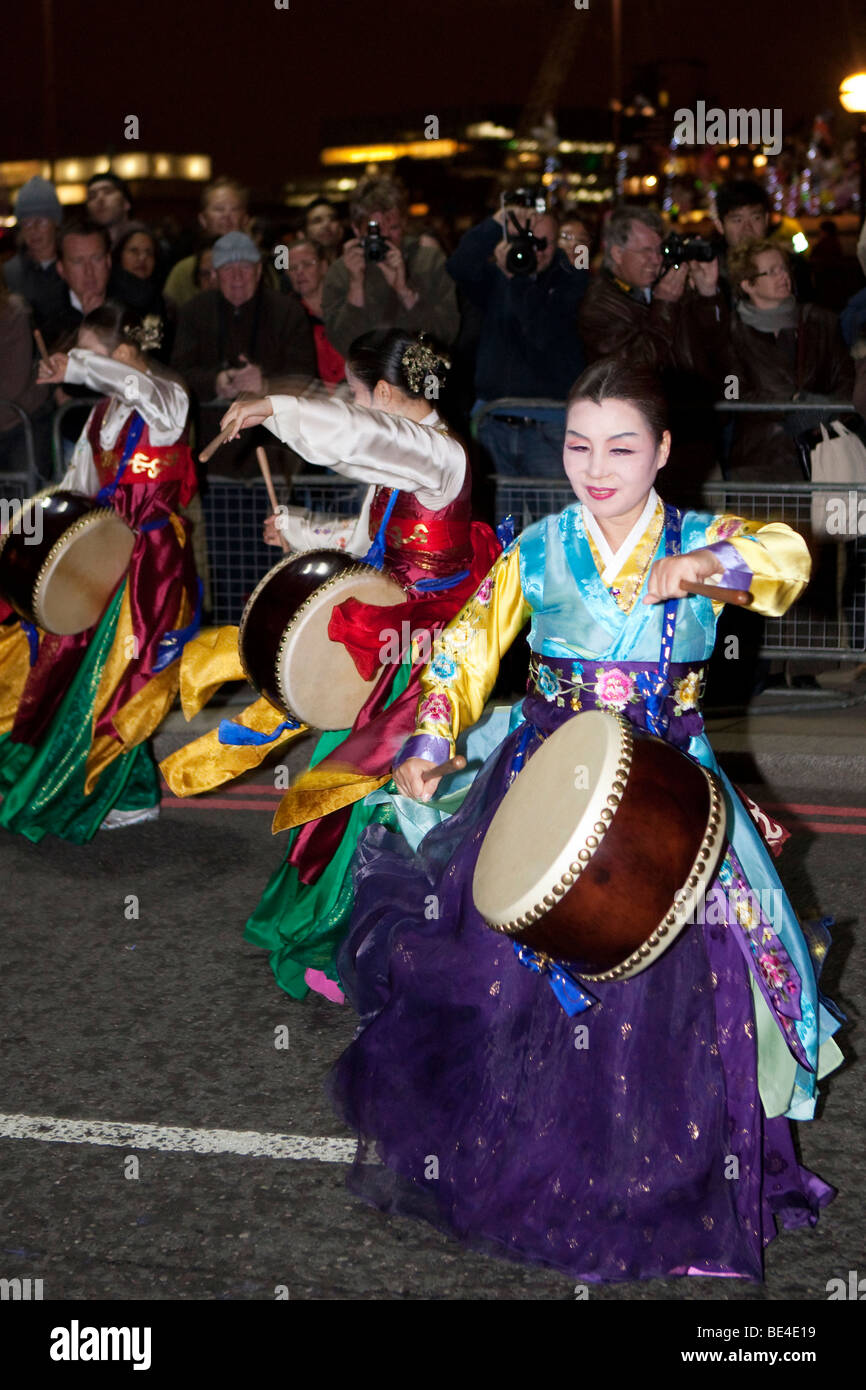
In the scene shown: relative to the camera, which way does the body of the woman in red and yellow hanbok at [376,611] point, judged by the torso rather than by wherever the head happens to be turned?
to the viewer's left

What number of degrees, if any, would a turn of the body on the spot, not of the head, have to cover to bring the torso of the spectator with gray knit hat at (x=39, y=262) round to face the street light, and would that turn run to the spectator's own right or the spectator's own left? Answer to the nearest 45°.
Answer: approximately 90° to the spectator's own left

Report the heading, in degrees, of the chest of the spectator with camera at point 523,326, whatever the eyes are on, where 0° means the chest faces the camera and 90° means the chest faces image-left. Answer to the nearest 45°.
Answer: approximately 0°

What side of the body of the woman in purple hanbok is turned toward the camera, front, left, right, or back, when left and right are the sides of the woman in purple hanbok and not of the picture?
front

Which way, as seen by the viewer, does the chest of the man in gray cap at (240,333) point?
toward the camera

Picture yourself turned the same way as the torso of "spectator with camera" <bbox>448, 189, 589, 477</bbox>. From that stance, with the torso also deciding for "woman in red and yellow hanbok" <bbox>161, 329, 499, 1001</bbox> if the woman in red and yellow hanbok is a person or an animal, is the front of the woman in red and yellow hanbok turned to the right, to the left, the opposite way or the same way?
to the right

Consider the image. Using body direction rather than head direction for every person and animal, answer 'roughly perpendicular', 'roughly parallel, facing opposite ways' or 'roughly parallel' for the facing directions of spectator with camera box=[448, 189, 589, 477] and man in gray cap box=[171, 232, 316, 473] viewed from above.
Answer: roughly parallel
